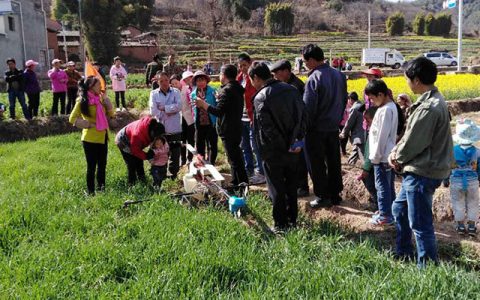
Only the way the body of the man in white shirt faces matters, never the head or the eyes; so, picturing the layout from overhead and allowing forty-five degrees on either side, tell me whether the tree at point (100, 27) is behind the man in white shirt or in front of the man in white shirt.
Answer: behind

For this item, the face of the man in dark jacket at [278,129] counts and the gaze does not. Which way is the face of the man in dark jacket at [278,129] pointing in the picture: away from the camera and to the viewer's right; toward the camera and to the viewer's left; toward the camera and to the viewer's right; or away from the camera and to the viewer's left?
away from the camera and to the viewer's left

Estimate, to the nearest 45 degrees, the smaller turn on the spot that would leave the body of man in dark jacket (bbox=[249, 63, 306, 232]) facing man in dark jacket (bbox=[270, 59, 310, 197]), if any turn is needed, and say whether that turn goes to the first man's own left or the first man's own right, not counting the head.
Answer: approximately 45° to the first man's own right

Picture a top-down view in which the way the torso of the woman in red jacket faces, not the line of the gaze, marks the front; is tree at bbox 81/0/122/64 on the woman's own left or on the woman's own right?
on the woman's own left

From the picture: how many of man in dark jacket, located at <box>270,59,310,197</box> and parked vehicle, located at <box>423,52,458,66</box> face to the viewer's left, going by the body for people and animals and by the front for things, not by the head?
1

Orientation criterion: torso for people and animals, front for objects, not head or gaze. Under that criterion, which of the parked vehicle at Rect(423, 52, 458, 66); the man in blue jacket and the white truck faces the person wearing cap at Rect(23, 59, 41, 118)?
the man in blue jacket

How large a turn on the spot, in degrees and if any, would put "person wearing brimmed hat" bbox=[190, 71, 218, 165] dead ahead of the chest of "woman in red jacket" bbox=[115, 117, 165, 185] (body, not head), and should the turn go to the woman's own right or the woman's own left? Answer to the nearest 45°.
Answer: approximately 45° to the woman's own left

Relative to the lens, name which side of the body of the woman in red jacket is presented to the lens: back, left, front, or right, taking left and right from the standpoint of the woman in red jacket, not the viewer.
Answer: right

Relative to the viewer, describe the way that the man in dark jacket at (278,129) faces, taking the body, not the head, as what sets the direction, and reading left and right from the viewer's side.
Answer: facing away from the viewer and to the left of the viewer

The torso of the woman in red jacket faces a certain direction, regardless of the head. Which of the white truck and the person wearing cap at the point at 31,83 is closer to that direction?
the white truck

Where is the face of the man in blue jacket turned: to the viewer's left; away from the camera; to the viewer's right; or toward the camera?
to the viewer's left
